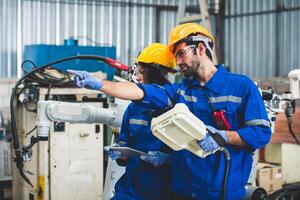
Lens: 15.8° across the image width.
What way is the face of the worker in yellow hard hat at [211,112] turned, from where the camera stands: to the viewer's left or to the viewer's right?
to the viewer's left

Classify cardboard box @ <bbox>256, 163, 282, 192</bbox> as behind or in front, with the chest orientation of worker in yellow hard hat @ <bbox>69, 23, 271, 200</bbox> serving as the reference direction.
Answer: behind

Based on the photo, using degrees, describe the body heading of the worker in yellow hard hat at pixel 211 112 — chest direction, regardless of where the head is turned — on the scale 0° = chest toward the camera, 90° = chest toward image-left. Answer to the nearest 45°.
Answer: approximately 45°

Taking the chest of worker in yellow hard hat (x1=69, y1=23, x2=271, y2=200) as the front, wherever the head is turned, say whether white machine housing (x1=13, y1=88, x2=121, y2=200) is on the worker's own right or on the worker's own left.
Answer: on the worker's own right
